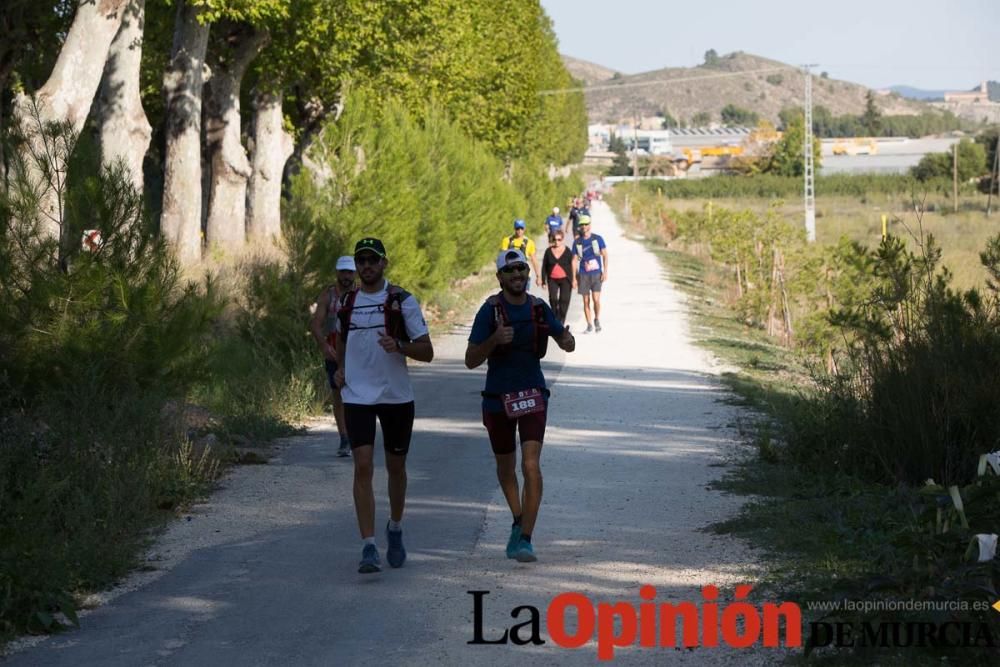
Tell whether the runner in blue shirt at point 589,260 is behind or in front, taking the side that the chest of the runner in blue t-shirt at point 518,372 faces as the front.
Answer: behind

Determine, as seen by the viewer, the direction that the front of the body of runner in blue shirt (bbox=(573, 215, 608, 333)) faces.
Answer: toward the camera

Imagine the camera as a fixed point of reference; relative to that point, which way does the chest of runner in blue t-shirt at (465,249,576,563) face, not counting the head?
toward the camera

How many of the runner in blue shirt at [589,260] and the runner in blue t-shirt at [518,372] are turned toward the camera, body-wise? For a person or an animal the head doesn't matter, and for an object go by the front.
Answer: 2

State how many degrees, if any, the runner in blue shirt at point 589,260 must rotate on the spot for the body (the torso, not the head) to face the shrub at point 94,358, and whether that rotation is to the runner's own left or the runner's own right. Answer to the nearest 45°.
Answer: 0° — they already face it

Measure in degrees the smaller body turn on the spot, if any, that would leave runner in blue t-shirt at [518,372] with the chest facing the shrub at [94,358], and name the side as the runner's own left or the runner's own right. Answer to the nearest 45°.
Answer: approximately 135° to the runner's own right

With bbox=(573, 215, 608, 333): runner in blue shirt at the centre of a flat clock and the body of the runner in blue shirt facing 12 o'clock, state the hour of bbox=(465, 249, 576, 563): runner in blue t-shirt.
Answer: The runner in blue t-shirt is roughly at 12 o'clock from the runner in blue shirt.
